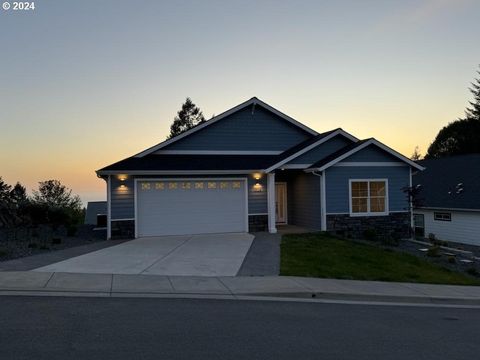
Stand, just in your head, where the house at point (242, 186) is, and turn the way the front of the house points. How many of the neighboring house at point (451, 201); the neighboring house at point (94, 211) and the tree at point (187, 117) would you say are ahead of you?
0

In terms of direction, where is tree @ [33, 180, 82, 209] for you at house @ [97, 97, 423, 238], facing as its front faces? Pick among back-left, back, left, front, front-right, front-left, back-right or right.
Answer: back-right

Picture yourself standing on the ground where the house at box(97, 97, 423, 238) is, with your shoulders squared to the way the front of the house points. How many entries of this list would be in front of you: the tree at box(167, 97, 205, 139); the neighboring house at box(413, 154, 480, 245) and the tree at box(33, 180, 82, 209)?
0

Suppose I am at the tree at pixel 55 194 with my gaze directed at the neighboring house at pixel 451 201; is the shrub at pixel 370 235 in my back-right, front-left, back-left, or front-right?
front-right

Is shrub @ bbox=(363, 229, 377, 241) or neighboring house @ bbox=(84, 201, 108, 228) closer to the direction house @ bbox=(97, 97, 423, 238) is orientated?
the shrub

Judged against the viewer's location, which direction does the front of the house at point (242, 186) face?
facing the viewer

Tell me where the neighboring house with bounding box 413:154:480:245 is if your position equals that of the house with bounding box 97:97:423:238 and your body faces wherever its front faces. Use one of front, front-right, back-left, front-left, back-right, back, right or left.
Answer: back-left

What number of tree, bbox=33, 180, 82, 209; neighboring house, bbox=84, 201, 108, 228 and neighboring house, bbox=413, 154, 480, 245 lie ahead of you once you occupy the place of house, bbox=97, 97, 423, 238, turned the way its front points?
0

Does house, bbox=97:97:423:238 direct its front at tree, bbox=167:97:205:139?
no

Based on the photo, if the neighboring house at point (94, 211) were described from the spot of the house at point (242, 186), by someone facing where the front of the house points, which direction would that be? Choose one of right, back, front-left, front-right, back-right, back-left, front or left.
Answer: back-right

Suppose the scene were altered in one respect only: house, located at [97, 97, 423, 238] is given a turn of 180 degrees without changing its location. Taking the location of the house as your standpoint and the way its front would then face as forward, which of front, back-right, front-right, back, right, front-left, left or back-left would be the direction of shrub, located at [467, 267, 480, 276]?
back-right
